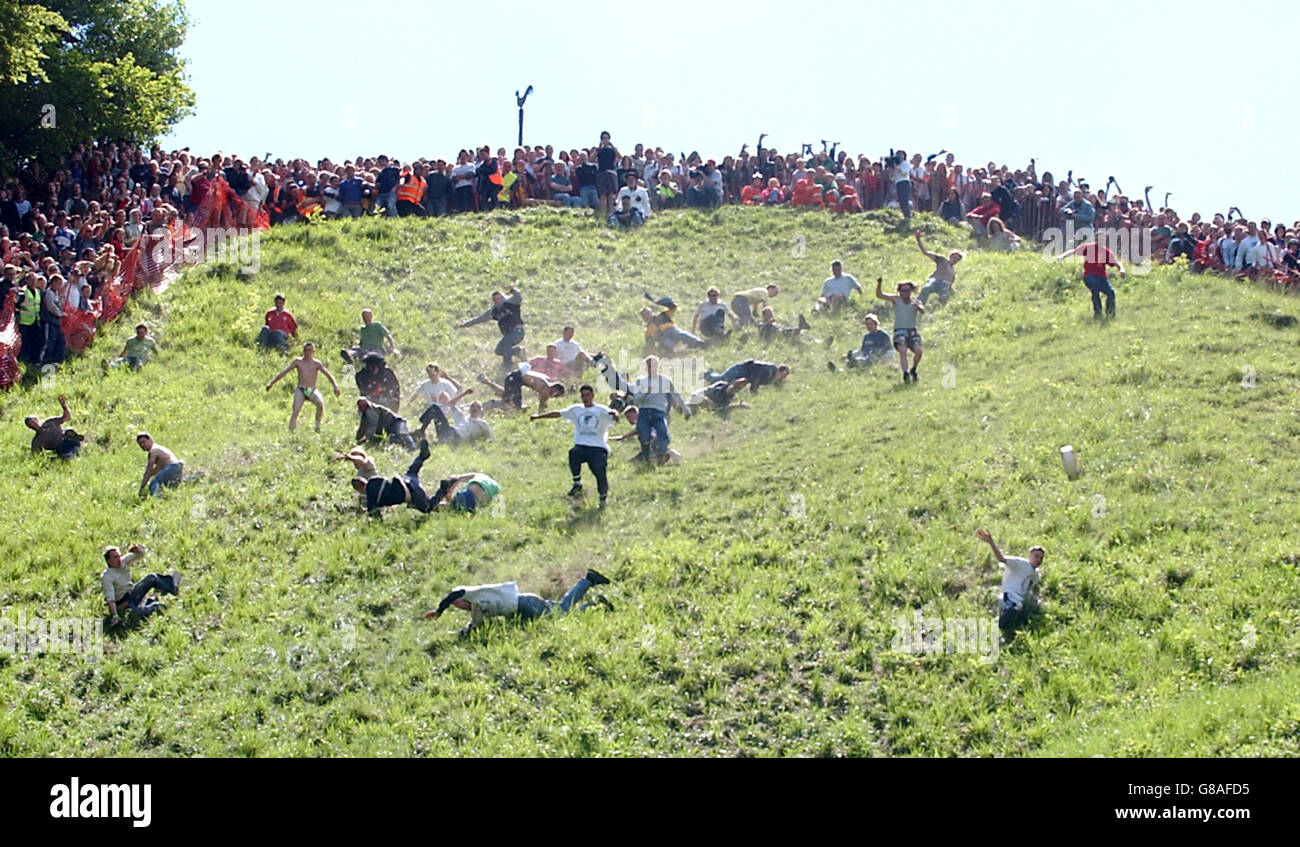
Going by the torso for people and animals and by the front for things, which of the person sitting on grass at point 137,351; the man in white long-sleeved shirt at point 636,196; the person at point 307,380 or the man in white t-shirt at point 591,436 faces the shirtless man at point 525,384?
the man in white long-sleeved shirt at point 636,196

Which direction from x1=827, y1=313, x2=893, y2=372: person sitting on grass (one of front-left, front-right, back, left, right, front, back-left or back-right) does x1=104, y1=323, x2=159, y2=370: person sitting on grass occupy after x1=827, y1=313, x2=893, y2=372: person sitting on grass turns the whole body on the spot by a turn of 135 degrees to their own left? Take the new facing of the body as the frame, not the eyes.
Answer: back

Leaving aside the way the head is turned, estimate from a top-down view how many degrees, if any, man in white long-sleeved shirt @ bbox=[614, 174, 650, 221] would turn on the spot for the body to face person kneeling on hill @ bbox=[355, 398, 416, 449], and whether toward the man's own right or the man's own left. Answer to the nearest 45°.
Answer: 0° — they already face them

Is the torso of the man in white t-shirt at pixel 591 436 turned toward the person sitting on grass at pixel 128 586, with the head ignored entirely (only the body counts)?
no

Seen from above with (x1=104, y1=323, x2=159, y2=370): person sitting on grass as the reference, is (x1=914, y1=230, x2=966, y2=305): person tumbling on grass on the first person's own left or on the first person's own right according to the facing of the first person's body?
on the first person's own left

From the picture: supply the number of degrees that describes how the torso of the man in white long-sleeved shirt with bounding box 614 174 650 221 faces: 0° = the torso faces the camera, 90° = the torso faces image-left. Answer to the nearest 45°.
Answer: approximately 0°

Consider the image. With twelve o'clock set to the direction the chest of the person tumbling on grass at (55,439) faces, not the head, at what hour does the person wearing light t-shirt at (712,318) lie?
The person wearing light t-shirt is roughly at 10 o'clock from the person tumbling on grass.

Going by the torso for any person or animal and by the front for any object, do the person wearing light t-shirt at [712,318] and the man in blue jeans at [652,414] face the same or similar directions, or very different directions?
same or similar directions

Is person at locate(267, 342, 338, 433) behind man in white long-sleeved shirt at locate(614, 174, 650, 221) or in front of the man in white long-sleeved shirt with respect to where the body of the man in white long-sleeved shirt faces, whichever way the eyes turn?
in front

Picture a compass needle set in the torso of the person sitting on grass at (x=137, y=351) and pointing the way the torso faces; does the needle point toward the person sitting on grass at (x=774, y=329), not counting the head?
no

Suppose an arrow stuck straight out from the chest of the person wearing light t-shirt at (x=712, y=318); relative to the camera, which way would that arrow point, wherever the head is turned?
toward the camera

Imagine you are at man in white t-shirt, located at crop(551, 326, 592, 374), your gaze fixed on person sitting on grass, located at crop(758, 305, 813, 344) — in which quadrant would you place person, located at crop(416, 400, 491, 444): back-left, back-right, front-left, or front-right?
back-right

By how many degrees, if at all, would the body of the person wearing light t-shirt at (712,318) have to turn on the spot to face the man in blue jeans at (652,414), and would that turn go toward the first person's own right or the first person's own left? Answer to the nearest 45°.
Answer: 0° — they already face them

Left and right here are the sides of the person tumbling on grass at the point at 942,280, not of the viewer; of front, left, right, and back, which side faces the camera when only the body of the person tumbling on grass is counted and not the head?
front

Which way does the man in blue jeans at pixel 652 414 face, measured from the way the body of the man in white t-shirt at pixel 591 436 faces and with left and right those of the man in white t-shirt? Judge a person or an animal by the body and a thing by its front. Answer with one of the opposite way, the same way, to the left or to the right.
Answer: the same way

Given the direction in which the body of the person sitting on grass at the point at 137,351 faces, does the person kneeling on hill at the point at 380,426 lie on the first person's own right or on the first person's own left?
on the first person's own left

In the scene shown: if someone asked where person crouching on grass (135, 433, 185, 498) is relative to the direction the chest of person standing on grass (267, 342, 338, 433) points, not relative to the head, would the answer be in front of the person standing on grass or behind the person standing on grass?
in front

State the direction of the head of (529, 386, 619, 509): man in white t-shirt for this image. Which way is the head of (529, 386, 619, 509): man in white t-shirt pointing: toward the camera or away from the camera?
toward the camera

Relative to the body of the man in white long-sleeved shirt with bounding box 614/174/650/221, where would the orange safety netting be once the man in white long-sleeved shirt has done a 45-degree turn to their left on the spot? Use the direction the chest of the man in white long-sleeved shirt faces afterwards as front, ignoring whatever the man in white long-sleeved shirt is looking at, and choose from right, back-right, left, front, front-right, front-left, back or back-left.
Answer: right

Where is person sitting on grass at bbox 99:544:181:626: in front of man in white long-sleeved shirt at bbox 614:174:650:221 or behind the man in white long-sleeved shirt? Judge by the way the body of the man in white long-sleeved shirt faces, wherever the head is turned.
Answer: in front
